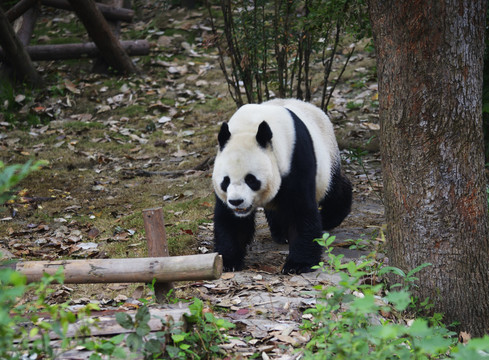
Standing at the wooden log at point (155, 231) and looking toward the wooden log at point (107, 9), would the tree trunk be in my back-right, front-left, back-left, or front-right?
back-right

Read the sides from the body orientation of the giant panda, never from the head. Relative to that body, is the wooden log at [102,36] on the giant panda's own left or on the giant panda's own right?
on the giant panda's own right

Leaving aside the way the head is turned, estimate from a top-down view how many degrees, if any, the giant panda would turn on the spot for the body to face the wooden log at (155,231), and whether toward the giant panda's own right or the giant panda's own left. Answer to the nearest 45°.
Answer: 0° — it already faces it

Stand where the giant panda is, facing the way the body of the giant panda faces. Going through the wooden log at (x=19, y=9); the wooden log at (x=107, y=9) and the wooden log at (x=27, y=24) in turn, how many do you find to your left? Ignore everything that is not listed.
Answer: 0

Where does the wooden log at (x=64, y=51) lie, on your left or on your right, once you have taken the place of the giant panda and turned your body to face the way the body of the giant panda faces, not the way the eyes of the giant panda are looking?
on your right

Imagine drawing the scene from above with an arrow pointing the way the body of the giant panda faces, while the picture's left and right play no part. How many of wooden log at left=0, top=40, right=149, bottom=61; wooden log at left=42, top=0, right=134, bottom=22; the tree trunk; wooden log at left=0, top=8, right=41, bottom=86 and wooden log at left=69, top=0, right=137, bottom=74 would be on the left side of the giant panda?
1

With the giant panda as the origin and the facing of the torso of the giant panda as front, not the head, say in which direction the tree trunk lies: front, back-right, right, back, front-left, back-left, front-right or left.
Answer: left

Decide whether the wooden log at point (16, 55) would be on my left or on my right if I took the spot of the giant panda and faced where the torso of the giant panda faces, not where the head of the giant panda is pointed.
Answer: on my right

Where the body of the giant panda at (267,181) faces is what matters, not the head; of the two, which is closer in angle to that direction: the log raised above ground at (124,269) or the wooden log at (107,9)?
the log raised above ground

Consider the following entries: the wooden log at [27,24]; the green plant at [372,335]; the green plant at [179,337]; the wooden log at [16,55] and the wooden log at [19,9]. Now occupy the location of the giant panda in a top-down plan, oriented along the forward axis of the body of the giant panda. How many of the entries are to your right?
3

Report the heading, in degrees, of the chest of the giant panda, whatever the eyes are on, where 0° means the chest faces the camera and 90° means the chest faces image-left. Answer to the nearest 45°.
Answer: approximately 45°

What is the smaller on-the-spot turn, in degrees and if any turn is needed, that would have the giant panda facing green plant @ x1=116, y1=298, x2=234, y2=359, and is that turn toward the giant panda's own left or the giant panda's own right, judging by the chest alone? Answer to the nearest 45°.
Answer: approximately 45° to the giant panda's own left

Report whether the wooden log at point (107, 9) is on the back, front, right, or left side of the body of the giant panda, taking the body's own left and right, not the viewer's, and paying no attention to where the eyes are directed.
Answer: right

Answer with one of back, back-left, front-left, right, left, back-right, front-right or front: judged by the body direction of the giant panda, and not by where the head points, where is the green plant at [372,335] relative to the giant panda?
front-left
